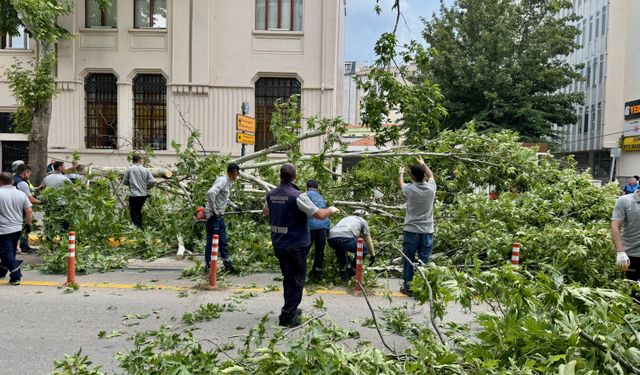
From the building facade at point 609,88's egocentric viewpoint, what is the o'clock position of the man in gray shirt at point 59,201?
The man in gray shirt is roughly at 11 o'clock from the building facade.

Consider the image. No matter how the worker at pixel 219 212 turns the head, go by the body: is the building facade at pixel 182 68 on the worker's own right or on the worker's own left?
on the worker's own left

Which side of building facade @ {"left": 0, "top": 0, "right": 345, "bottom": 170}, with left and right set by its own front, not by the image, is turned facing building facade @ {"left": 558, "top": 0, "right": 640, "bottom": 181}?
left

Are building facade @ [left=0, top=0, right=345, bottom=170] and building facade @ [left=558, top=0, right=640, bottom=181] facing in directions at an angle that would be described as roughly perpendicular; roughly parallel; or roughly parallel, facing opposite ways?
roughly perpendicular

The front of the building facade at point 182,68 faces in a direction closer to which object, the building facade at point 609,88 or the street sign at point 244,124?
the street sign

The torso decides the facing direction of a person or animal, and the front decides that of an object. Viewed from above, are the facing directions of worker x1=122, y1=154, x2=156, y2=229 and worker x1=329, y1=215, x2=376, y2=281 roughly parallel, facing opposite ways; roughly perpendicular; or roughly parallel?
roughly perpendicular

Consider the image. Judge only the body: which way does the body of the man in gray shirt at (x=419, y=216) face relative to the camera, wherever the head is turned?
away from the camera

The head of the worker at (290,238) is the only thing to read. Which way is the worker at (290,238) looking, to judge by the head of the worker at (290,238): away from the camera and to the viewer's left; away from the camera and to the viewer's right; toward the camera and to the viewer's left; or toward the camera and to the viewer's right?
away from the camera and to the viewer's right

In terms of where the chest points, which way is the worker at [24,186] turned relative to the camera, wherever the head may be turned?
to the viewer's right

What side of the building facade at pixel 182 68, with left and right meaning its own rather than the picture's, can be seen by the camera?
front
